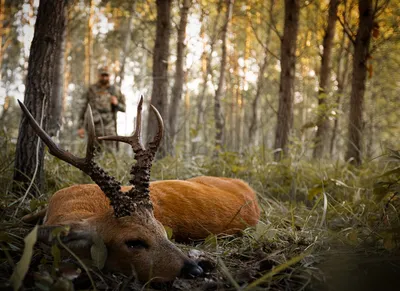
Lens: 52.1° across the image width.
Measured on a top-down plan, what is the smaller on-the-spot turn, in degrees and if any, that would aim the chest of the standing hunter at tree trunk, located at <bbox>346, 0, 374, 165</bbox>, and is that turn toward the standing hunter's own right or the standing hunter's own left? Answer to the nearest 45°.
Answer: approximately 45° to the standing hunter's own left

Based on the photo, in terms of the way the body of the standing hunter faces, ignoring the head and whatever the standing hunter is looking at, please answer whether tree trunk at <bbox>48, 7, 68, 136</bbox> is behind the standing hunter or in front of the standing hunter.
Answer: in front

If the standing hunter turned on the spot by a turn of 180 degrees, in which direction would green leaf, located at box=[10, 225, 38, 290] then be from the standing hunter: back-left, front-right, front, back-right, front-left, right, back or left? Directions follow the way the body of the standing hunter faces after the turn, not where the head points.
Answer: back

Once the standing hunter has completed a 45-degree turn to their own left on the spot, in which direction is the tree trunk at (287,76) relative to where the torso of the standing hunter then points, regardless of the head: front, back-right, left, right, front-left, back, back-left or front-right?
front

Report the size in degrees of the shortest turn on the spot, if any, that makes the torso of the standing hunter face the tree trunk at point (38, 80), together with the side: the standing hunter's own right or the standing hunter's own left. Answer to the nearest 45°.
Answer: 0° — they already face it

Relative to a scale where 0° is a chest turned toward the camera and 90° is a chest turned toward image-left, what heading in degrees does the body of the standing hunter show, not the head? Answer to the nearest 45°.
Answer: approximately 0°

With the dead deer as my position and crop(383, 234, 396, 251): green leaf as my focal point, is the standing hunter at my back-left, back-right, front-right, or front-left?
back-left

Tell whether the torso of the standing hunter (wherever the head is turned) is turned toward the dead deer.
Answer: yes

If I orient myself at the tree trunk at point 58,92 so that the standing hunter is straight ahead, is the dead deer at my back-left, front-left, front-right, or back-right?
back-right

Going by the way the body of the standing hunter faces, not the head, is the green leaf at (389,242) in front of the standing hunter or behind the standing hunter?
in front
